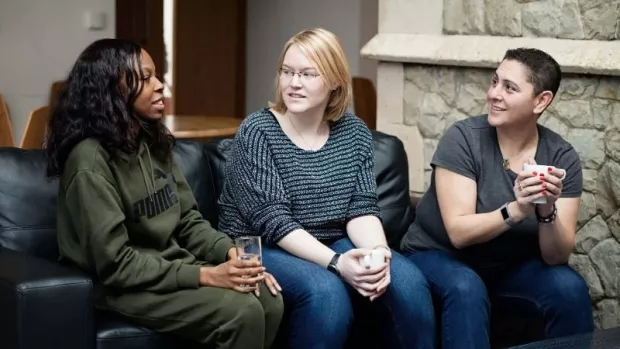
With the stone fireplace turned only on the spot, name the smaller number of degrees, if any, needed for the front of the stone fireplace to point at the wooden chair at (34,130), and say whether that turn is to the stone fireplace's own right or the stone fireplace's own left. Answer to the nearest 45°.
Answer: approximately 90° to the stone fireplace's own right

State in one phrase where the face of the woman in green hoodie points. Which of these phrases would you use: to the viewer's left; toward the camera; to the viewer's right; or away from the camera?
to the viewer's right

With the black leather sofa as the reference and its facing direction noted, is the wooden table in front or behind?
behind

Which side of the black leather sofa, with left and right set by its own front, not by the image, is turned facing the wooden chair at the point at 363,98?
back

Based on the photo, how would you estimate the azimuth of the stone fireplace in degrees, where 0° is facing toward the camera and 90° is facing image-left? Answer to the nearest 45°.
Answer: approximately 0°

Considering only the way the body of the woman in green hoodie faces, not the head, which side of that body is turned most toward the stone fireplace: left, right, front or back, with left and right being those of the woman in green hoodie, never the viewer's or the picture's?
left

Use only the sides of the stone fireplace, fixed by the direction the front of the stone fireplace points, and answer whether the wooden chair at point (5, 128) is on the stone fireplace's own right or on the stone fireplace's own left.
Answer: on the stone fireplace's own right

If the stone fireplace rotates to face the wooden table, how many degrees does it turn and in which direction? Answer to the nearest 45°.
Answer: approximately 135° to its right

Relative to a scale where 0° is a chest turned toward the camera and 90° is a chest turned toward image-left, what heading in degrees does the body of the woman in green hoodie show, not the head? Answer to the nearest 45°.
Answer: approximately 315°

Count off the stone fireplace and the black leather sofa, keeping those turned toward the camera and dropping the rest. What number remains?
2

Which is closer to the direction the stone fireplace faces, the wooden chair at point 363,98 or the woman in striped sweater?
the woman in striped sweater

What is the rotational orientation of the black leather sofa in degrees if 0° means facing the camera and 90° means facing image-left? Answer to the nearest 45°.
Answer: approximately 0°
